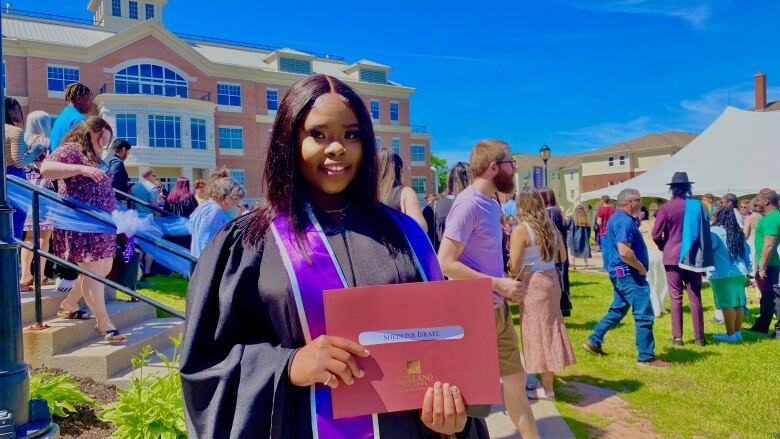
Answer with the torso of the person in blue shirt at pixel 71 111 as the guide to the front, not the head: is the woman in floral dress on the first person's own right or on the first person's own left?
on the first person's own right

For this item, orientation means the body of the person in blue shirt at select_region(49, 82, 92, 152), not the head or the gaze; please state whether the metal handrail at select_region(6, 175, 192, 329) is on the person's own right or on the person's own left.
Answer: on the person's own right

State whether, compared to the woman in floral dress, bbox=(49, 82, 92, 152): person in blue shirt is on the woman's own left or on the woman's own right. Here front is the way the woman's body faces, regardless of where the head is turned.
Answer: on the woman's own left

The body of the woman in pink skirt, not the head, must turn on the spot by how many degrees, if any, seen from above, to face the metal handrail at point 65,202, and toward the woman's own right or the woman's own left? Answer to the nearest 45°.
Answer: approximately 90° to the woman's own left

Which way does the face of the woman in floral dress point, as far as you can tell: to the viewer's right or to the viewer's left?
to the viewer's right

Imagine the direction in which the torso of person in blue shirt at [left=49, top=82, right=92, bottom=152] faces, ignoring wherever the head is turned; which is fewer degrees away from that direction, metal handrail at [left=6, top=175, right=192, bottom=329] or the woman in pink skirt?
the woman in pink skirt
